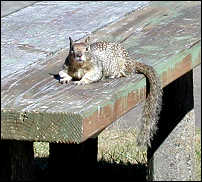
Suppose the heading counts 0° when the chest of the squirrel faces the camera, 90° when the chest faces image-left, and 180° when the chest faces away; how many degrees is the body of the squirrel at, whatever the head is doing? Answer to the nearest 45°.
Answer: approximately 45°
